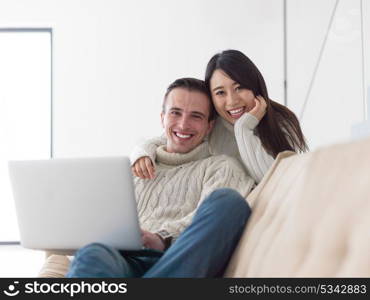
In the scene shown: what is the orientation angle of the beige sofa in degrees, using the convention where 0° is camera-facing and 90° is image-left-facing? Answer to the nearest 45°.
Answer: approximately 45°

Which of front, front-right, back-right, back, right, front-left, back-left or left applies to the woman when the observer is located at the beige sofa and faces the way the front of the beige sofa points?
back-right
